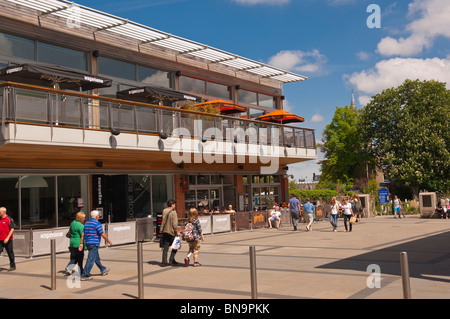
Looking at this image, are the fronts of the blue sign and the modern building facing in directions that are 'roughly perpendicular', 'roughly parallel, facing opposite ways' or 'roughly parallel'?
roughly perpendicular

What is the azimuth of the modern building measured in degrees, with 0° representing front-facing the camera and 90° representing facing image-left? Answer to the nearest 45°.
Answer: approximately 315°

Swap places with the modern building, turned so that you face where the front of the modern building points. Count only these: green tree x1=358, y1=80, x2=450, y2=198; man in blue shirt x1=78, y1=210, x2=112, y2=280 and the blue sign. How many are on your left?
2

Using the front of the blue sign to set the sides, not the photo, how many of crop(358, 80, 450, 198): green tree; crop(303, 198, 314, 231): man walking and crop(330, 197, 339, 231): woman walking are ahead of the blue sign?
2

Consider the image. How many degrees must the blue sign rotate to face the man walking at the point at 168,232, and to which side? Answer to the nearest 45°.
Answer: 0° — it already faces them

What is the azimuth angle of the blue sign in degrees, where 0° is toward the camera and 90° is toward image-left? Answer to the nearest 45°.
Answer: approximately 0°

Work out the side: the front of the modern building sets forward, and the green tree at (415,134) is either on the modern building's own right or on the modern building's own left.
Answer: on the modern building's own left

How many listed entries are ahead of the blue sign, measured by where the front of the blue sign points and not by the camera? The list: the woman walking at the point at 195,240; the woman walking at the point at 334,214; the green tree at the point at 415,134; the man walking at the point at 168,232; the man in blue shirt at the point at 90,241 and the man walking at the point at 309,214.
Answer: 5

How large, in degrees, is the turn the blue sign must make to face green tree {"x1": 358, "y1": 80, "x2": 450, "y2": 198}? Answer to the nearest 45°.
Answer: approximately 180°

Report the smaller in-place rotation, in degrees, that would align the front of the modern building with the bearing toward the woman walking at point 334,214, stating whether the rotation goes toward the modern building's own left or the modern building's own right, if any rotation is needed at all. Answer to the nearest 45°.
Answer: approximately 45° to the modern building's own left

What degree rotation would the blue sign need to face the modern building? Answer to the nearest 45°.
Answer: approximately 45° to its right
